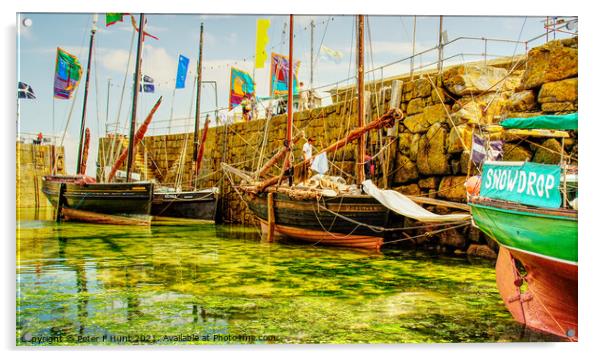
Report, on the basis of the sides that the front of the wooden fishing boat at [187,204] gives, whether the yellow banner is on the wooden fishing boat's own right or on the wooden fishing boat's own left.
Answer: on the wooden fishing boat's own right

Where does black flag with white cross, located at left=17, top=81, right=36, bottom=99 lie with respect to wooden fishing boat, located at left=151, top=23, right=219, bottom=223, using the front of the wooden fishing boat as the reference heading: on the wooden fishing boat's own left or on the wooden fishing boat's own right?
on the wooden fishing boat's own right
